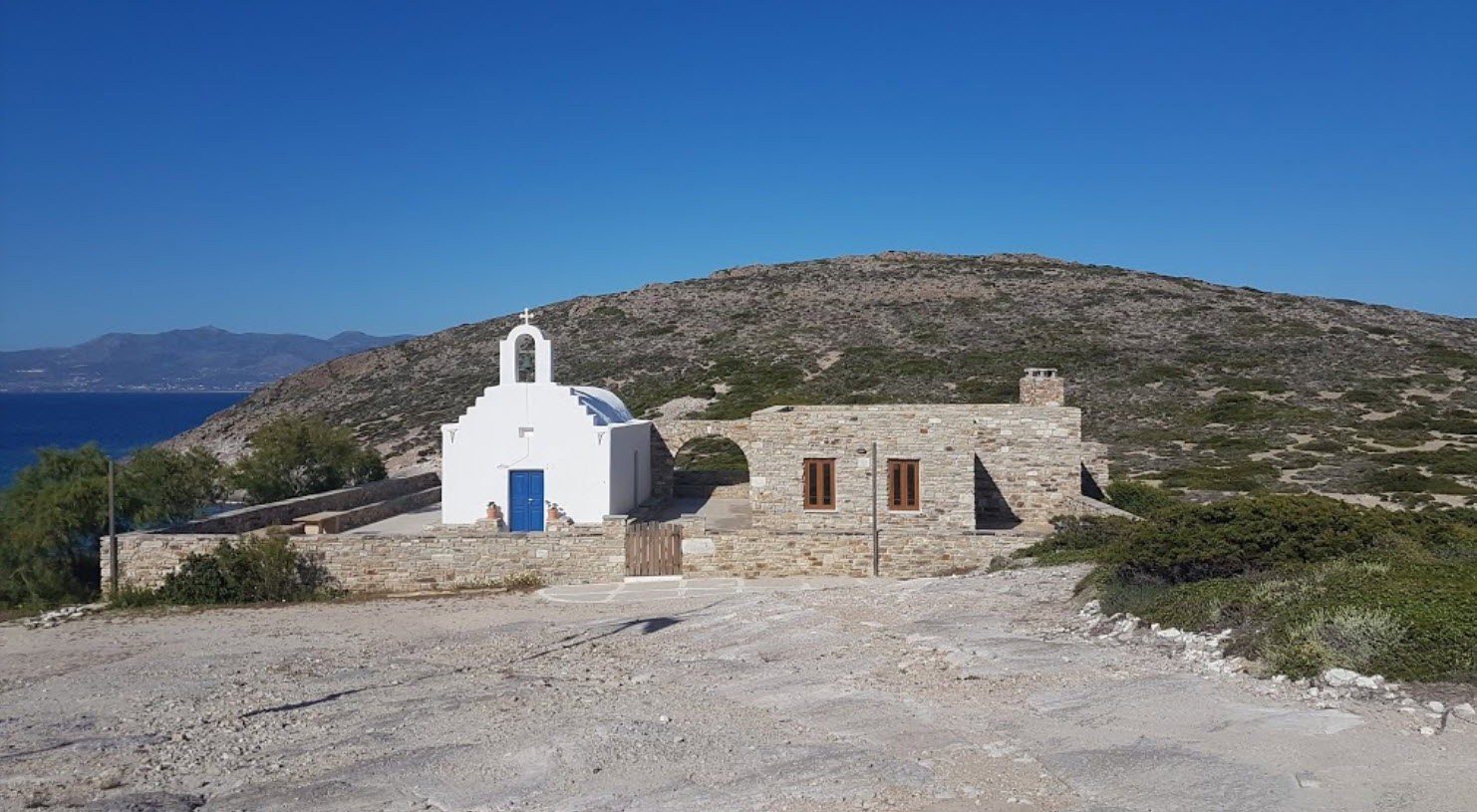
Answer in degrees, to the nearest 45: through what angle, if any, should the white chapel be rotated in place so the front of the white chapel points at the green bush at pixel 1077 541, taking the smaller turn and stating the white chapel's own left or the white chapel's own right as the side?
approximately 45° to the white chapel's own left

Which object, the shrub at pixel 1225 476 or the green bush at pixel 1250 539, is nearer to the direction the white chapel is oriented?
the green bush

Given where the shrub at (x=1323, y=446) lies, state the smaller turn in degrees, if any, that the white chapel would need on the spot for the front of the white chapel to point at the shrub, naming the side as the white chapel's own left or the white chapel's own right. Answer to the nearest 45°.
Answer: approximately 90° to the white chapel's own left

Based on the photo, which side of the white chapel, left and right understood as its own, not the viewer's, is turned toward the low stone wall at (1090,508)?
left

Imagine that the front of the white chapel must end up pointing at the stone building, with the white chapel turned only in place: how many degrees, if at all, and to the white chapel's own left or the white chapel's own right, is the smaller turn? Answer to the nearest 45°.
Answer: approximately 90° to the white chapel's own left

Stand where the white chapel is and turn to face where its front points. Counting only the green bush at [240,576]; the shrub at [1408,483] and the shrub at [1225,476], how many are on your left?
2

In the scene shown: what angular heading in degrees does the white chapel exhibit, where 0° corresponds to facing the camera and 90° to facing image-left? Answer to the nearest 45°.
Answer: approximately 0°

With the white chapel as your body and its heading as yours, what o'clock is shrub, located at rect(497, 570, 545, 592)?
The shrub is roughly at 12 o'clock from the white chapel.

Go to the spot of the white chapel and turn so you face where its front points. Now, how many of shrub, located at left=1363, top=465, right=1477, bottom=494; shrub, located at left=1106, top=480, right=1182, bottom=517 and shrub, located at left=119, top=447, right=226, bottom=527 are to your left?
2

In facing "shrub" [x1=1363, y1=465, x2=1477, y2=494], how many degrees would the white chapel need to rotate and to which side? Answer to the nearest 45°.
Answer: approximately 90° to its left
